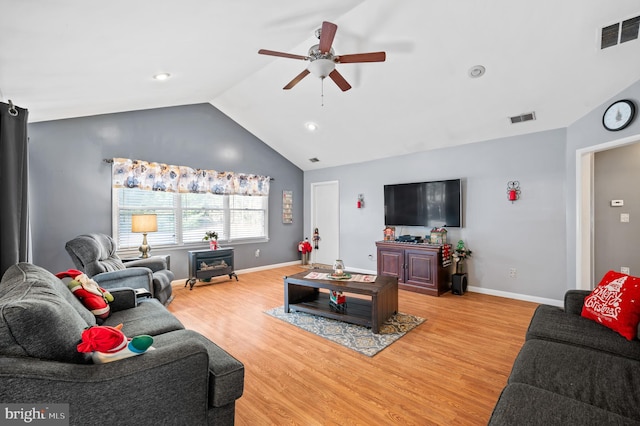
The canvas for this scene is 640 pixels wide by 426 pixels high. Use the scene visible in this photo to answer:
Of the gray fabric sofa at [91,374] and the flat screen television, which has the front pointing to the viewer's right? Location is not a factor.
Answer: the gray fabric sofa

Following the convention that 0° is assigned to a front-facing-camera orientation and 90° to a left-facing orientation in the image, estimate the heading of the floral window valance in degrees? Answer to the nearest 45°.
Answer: approximately 315°

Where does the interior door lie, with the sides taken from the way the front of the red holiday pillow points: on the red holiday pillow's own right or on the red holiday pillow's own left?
on the red holiday pillow's own right

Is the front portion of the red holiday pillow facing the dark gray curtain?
yes

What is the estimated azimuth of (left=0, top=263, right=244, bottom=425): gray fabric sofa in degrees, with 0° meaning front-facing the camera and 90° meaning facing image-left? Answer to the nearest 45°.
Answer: approximately 270°

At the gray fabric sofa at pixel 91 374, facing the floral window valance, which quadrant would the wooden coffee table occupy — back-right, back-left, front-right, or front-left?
front-right

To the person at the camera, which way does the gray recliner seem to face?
facing the viewer and to the right of the viewer

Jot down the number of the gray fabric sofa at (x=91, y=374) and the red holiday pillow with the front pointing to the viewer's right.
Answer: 1

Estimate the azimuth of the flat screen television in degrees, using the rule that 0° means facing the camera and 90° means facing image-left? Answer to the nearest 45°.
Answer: approximately 45°

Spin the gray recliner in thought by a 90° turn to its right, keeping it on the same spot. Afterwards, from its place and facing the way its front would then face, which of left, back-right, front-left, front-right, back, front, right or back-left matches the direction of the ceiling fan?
left

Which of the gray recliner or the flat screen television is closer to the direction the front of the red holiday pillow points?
the gray recliner

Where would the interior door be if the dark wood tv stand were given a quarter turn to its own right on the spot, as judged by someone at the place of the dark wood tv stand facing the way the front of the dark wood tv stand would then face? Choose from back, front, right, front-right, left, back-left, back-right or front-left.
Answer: front

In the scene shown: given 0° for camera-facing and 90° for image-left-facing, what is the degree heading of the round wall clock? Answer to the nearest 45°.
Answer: approximately 45°

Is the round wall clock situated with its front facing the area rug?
yes

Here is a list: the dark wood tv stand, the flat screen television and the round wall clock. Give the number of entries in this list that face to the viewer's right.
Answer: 0

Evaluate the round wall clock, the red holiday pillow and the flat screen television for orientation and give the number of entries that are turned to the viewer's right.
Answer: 0

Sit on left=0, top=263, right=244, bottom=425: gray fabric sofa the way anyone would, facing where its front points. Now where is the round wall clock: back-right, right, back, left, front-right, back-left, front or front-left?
front
